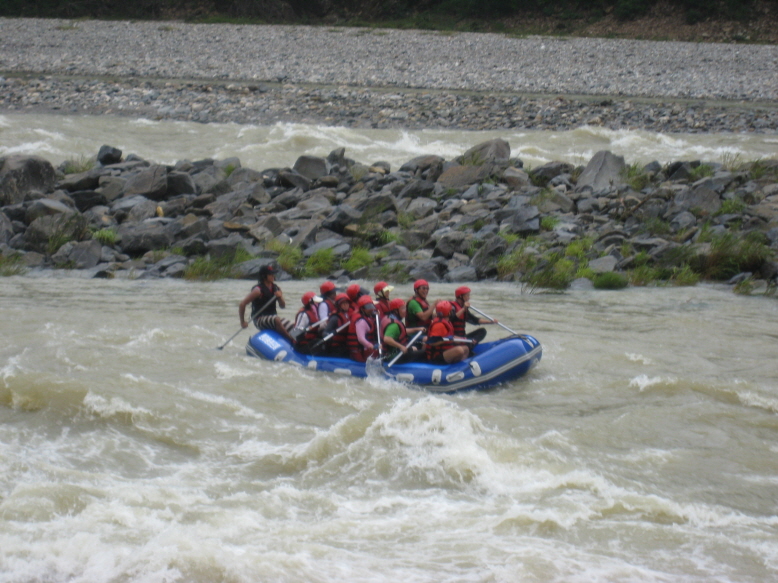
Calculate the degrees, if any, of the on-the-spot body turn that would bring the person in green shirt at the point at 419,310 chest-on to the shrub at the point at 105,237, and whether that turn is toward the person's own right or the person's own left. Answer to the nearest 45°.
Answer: approximately 180°

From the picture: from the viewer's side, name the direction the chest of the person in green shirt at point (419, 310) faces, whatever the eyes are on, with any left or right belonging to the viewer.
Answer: facing the viewer and to the right of the viewer

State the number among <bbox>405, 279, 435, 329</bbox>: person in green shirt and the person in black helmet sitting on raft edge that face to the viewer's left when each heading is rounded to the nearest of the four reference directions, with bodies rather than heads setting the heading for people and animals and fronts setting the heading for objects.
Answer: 0

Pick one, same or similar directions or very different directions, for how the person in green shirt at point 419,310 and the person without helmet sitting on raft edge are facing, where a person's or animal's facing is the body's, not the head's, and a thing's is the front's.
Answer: same or similar directions

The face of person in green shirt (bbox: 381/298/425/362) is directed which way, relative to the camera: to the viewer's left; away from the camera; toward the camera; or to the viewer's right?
to the viewer's right

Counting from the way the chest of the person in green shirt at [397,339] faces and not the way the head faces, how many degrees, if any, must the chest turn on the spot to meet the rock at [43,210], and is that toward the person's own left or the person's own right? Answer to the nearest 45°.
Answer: approximately 135° to the person's own left

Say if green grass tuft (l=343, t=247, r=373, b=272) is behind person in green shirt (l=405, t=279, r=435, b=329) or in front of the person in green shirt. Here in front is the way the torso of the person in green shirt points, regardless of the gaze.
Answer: behind

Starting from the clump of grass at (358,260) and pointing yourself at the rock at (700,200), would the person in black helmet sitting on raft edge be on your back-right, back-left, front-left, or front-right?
back-right

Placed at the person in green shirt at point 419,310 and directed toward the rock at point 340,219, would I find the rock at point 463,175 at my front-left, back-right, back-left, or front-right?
front-right

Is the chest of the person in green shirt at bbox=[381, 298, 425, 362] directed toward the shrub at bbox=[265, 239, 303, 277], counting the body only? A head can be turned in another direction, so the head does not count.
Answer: no

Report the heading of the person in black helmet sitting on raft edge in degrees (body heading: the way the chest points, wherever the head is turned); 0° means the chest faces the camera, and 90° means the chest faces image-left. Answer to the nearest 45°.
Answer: approximately 315°

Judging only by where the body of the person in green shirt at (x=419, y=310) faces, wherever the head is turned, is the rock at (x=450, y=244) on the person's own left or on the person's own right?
on the person's own left

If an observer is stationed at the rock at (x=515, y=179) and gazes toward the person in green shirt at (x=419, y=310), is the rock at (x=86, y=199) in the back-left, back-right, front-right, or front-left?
front-right

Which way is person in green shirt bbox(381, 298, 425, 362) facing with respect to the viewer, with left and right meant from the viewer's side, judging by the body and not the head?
facing to the right of the viewer

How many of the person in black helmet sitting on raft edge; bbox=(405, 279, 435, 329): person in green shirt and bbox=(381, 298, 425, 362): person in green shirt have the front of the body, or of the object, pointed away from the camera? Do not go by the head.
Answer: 0

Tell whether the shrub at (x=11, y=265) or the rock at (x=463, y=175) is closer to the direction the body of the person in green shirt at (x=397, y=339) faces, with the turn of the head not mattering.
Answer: the rock
